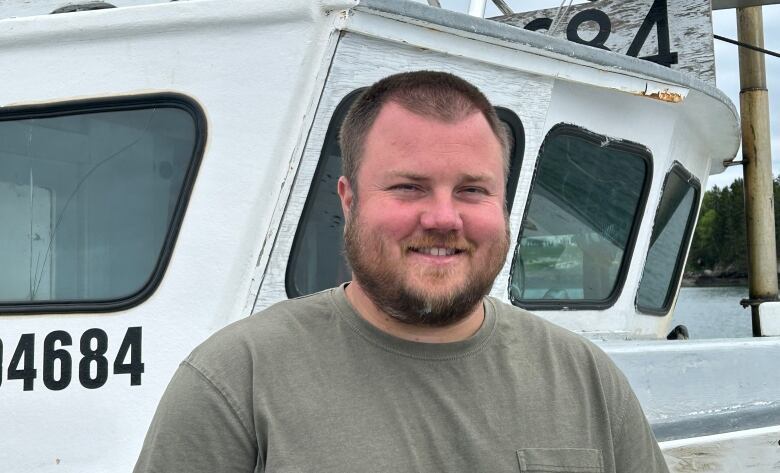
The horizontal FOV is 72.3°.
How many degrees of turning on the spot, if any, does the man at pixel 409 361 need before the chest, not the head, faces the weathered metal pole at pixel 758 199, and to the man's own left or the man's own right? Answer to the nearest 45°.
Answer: approximately 135° to the man's own left

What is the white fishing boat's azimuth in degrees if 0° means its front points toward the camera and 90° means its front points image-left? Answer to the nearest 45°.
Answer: approximately 315°

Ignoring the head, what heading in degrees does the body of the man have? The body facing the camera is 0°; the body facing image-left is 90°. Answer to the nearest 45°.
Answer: approximately 0°
